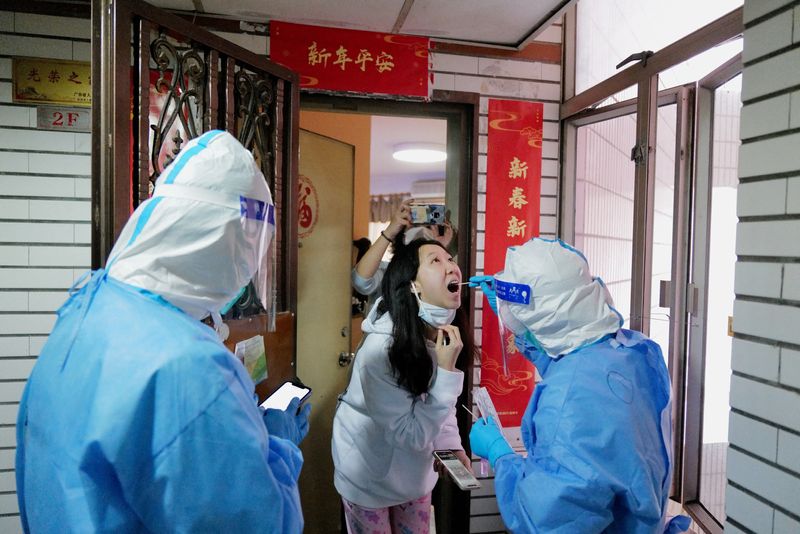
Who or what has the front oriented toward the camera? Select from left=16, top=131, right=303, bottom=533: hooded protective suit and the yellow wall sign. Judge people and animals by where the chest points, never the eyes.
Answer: the yellow wall sign

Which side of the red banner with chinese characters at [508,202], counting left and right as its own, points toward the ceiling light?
back

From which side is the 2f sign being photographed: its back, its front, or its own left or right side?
front

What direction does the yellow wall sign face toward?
toward the camera

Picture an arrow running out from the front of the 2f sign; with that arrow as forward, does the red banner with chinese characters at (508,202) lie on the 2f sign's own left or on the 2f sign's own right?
on the 2f sign's own left

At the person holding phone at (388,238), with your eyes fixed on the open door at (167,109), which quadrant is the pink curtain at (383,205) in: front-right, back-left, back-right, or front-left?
back-right

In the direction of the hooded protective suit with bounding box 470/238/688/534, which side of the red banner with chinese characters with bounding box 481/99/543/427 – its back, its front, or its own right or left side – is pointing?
front

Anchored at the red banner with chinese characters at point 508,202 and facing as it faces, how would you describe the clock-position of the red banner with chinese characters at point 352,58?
the red banner with chinese characters at point 352,58 is roughly at 2 o'clock from the red banner with chinese characters at point 508,202.

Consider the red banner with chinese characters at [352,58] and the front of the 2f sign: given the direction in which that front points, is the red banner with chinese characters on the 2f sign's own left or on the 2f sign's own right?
on the 2f sign's own left

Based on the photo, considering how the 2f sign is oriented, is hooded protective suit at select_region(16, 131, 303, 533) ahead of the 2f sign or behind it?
ahead

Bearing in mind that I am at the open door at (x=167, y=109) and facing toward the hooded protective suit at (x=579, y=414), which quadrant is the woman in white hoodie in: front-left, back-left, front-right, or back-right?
front-left

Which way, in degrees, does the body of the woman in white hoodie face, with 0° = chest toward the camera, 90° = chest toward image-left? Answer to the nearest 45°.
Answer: approximately 315°

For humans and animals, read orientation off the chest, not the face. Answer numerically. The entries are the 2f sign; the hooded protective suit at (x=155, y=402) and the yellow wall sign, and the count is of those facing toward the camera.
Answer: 2

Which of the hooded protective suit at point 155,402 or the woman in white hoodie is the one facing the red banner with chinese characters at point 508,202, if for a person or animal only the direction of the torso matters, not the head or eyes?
the hooded protective suit

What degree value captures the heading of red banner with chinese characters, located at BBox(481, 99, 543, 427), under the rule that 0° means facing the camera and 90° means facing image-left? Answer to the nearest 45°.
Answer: approximately 0°
